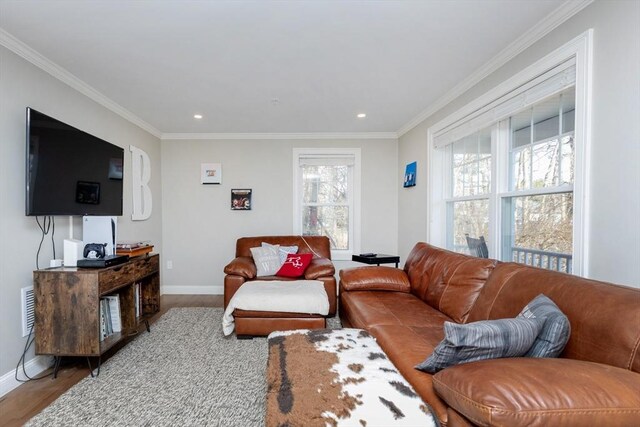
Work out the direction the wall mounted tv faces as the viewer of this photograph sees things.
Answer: facing the viewer and to the right of the viewer

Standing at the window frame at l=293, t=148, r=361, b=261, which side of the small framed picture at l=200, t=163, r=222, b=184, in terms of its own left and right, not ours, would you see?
left

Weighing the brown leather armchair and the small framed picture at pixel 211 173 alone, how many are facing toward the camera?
2

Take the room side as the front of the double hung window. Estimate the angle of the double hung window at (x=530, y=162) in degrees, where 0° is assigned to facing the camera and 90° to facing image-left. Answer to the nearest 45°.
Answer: approximately 45°

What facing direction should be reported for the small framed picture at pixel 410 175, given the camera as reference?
facing the viewer and to the left of the viewer

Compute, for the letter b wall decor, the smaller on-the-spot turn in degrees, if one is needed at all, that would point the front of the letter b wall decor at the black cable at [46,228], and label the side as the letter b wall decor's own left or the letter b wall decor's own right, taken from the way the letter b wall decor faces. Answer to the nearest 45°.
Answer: approximately 90° to the letter b wall decor's own right

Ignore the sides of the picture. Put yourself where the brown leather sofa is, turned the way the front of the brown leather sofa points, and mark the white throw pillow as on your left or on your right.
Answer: on your right

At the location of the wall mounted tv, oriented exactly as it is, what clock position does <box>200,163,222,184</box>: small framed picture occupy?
The small framed picture is roughly at 9 o'clock from the wall mounted tv.

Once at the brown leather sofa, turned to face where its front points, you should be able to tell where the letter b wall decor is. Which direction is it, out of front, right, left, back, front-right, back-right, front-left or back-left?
front-right

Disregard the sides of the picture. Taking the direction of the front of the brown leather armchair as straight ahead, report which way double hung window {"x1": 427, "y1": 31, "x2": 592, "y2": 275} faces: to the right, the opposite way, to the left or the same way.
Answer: to the right

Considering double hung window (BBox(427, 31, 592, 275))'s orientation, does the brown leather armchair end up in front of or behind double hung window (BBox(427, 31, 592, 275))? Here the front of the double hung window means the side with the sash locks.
in front

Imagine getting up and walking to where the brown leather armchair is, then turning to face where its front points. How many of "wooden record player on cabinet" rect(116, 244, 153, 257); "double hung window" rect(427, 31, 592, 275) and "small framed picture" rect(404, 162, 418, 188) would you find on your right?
1

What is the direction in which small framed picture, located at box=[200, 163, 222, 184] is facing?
toward the camera

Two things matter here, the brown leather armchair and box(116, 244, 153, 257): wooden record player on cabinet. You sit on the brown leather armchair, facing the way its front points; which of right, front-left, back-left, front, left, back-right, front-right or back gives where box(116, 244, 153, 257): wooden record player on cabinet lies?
right

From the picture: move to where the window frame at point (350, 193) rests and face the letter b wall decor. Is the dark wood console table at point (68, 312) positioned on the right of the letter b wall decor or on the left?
left

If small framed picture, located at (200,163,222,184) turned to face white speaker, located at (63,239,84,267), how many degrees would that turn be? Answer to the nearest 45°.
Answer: approximately 45° to its right
